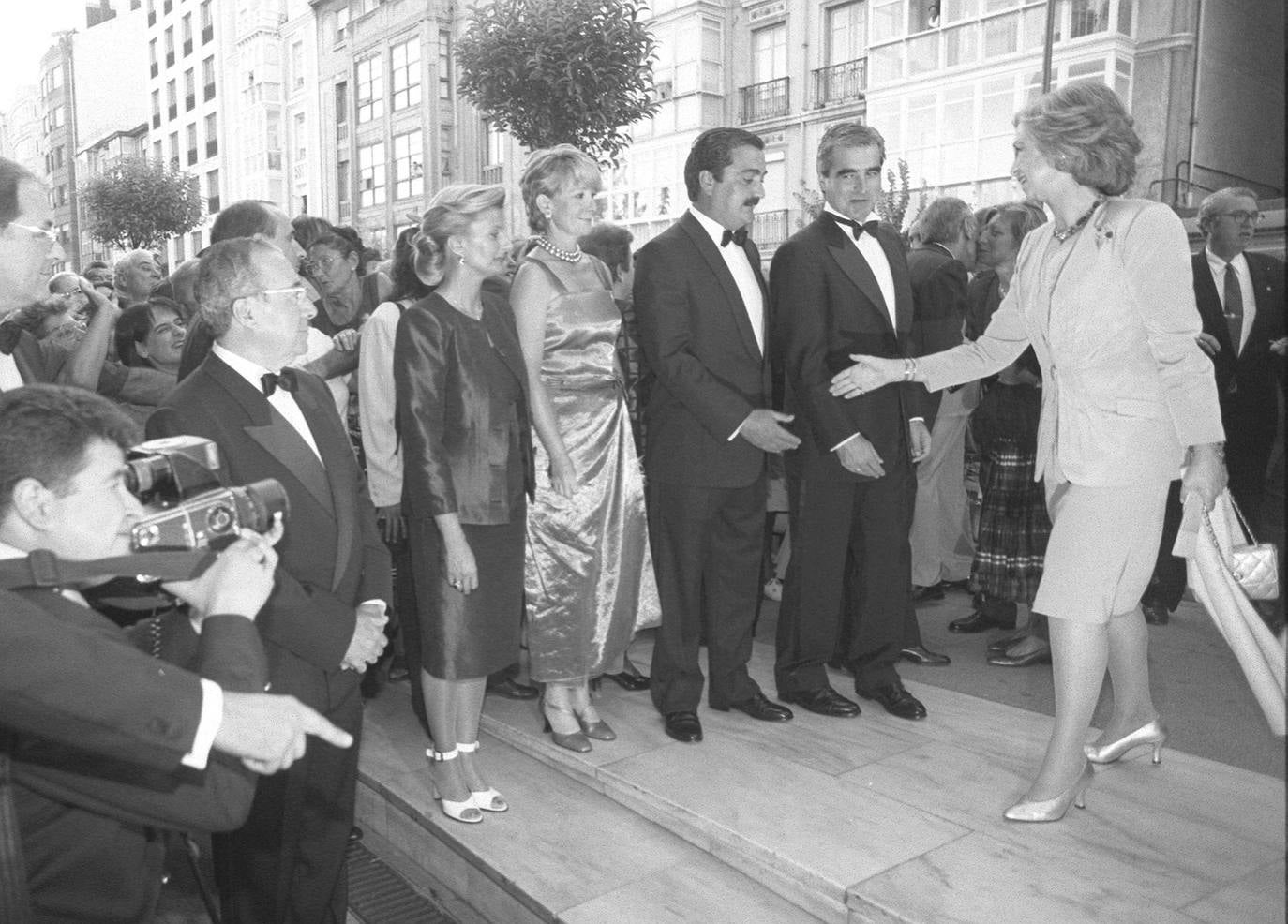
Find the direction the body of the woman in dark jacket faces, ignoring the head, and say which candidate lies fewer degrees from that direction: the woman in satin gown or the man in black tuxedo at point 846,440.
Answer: the man in black tuxedo

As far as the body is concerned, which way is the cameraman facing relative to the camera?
to the viewer's right

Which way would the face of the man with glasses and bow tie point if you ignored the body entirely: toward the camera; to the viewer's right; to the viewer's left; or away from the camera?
to the viewer's right

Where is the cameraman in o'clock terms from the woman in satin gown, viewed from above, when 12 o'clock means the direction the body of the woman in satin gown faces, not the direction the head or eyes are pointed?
The cameraman is roughly at 2 o'clock from the woman in satin gown.

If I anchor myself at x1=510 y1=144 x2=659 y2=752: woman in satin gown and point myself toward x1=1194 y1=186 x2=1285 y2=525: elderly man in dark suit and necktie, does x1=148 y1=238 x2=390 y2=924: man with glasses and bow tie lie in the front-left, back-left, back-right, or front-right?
back-right

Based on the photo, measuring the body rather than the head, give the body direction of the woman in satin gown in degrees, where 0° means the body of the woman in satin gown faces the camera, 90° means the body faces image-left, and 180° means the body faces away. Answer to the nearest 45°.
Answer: approximately 315°

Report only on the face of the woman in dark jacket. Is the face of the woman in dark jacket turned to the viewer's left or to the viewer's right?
to the viewer's right

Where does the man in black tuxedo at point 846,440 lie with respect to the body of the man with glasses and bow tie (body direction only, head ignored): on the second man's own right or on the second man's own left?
on the second man's own left

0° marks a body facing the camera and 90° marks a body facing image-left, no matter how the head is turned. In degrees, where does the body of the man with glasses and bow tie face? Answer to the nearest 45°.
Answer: approximately 315°

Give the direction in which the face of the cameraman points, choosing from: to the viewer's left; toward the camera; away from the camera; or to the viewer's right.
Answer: to the viewer's right

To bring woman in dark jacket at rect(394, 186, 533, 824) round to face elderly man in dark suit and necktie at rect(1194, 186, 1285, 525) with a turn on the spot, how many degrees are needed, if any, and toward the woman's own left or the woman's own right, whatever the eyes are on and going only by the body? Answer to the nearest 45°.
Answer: approximately 90° to the woman's own left
